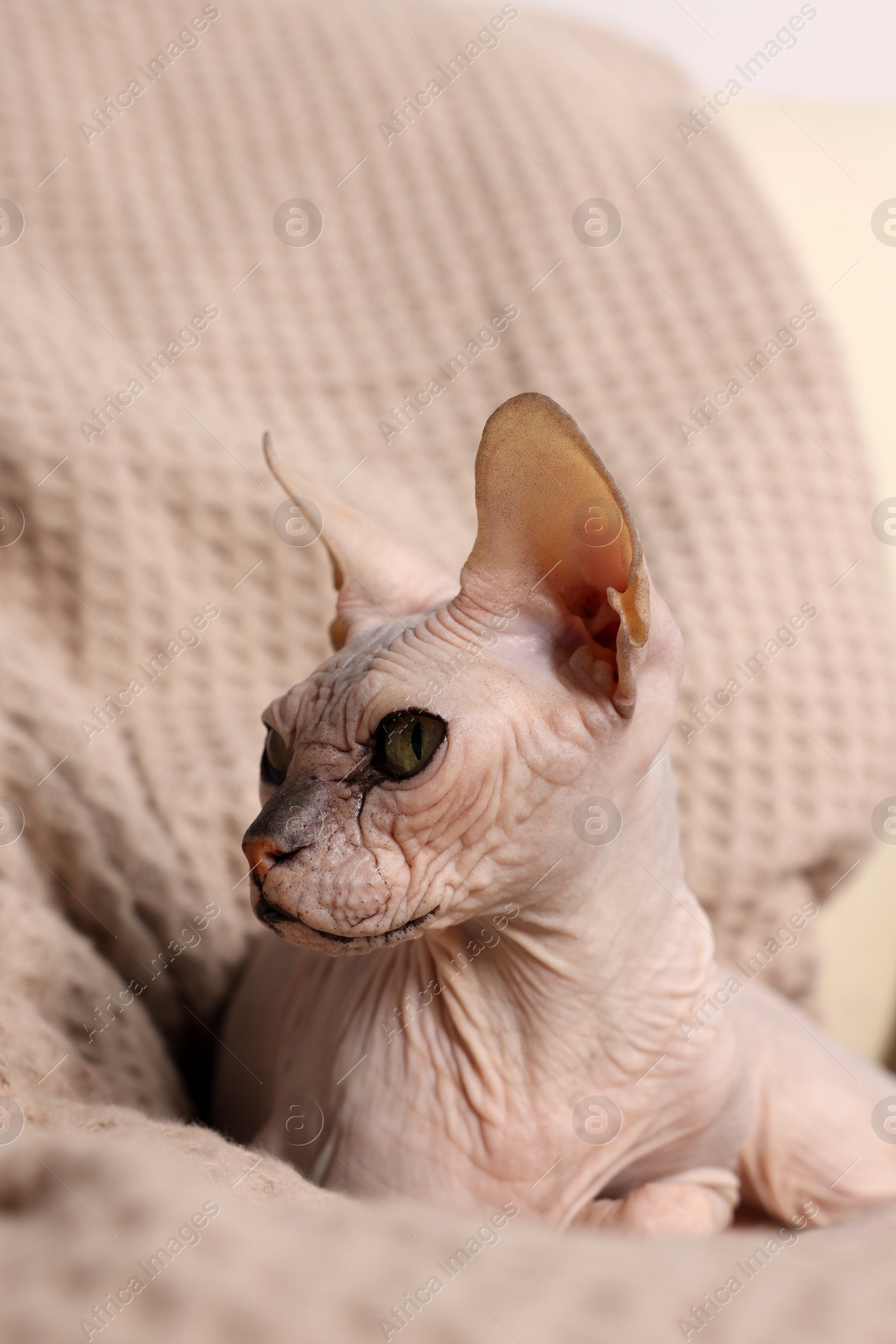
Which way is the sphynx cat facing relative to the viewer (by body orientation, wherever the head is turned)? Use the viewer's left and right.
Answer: facing the viewer and to the left of the viewer
